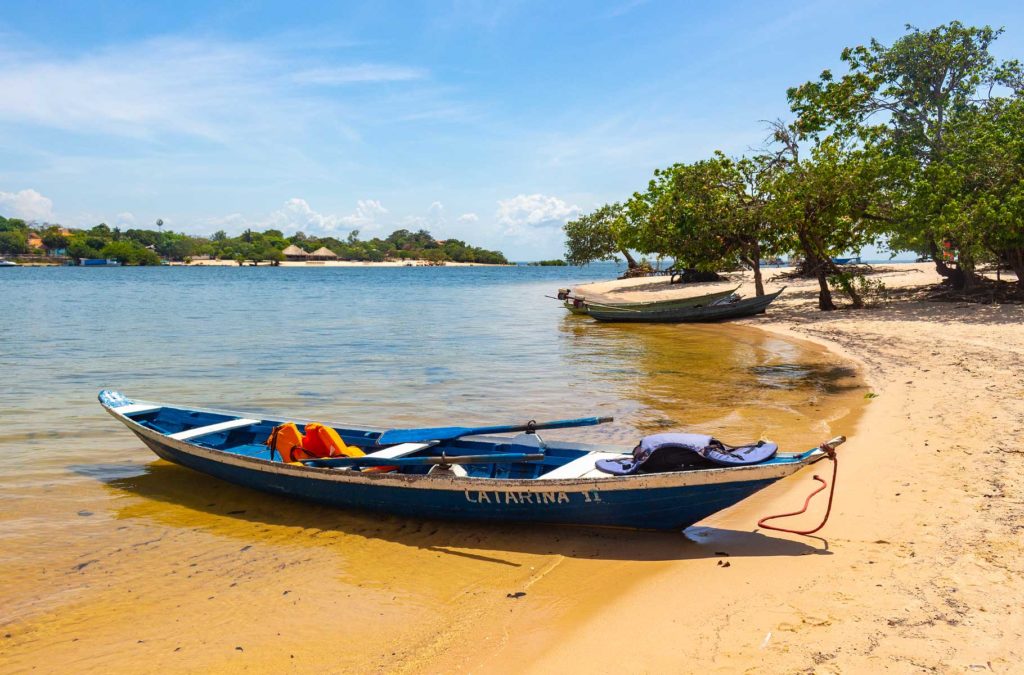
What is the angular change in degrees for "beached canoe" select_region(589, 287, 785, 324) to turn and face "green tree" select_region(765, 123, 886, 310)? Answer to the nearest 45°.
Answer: approximately 45° to its right

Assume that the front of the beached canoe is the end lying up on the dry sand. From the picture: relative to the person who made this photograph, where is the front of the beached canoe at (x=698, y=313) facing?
facing to the right of the viewer

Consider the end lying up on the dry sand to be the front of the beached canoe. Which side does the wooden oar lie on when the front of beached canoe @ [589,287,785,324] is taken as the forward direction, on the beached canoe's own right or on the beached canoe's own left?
on the beached canoe's own right

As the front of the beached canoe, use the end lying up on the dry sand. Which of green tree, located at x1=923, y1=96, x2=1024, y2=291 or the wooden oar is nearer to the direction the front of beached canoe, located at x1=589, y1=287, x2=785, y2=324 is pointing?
the green tree

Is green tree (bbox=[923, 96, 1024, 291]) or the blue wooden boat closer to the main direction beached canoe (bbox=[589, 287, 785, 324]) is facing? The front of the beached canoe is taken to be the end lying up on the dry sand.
the green tree

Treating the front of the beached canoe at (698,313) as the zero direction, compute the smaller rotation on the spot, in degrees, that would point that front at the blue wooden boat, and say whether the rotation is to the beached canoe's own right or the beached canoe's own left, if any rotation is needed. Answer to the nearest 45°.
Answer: approximately 90° to the beached canoe's own right

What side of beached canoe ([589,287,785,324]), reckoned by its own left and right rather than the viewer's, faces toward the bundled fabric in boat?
right
